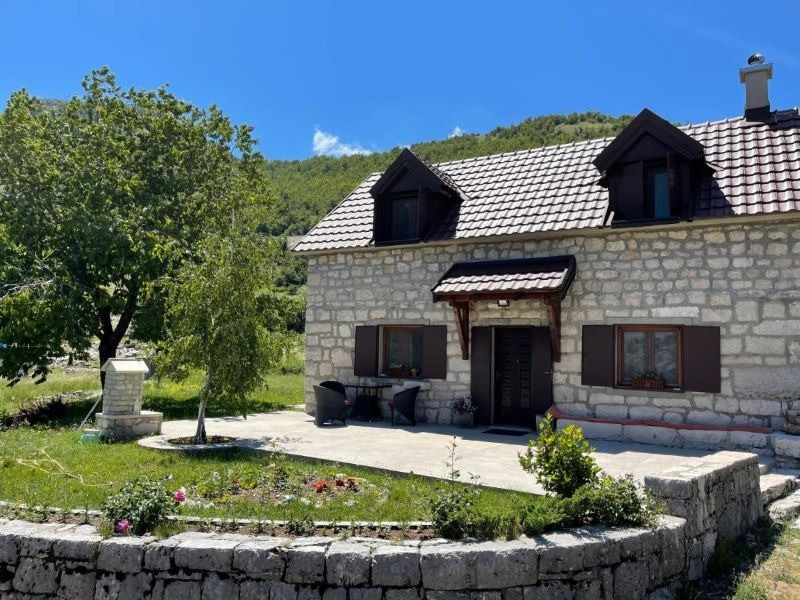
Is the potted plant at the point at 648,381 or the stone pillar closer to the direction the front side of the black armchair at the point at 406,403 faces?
the stone pillar

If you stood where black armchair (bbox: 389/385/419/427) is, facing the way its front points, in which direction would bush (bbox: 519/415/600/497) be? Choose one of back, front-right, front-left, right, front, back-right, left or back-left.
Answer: left

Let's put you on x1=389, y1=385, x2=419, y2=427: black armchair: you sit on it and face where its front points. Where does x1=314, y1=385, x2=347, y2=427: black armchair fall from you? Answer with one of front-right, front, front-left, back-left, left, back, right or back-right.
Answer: front

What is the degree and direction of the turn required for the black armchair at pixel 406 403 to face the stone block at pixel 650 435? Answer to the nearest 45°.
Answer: approximately 135° to its left

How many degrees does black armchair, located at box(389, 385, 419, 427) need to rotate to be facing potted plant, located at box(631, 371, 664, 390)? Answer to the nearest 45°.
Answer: approximately 135° to its left

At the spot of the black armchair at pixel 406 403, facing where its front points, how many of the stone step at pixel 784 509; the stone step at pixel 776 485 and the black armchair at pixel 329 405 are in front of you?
1

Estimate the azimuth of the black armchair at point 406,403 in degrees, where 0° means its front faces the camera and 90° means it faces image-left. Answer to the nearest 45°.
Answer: approximately 90°

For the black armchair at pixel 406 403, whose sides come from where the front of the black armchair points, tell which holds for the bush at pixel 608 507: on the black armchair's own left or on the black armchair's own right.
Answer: on the black armchair's own left
